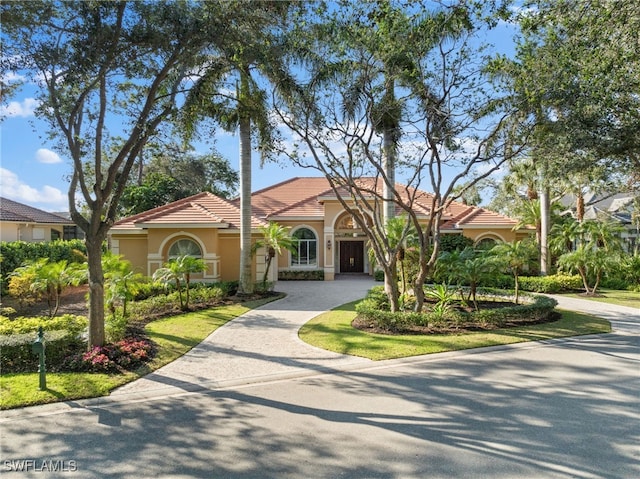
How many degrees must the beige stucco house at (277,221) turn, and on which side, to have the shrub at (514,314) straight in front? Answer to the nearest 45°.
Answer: approximately 45° to its left

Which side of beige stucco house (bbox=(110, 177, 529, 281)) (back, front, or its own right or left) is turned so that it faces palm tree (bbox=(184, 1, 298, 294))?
front

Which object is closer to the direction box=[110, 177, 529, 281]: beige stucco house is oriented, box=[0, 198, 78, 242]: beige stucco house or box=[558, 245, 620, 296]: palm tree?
the palm tree

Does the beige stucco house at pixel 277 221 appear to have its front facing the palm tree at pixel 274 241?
yes

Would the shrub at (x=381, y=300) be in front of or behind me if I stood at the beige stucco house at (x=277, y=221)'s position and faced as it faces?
in front

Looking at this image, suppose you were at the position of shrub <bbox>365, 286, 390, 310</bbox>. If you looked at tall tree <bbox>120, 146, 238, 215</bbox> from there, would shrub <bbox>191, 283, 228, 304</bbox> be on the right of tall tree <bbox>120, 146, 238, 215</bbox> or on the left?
left

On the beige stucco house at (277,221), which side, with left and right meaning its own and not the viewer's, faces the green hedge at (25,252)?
right

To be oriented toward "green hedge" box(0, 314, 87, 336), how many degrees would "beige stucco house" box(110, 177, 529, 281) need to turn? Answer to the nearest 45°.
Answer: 0° — it already faces it

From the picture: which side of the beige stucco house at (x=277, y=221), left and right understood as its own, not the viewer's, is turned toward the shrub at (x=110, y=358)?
front

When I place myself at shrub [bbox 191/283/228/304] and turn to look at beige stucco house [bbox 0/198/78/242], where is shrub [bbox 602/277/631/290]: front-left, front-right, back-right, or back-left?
back-right

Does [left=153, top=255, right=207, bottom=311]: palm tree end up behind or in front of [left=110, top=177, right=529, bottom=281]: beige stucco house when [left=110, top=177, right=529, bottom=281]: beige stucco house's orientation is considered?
in front

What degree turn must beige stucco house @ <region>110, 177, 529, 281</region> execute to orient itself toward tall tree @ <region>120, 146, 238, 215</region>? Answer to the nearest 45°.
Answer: approximately 135° to its right

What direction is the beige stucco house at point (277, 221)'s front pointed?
toward the camera

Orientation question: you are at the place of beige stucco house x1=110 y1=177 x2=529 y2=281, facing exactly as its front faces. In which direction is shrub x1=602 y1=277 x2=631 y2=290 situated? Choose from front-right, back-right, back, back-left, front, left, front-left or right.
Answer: left

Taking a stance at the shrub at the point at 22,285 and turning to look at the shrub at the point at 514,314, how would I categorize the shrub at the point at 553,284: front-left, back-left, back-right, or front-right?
front-left
